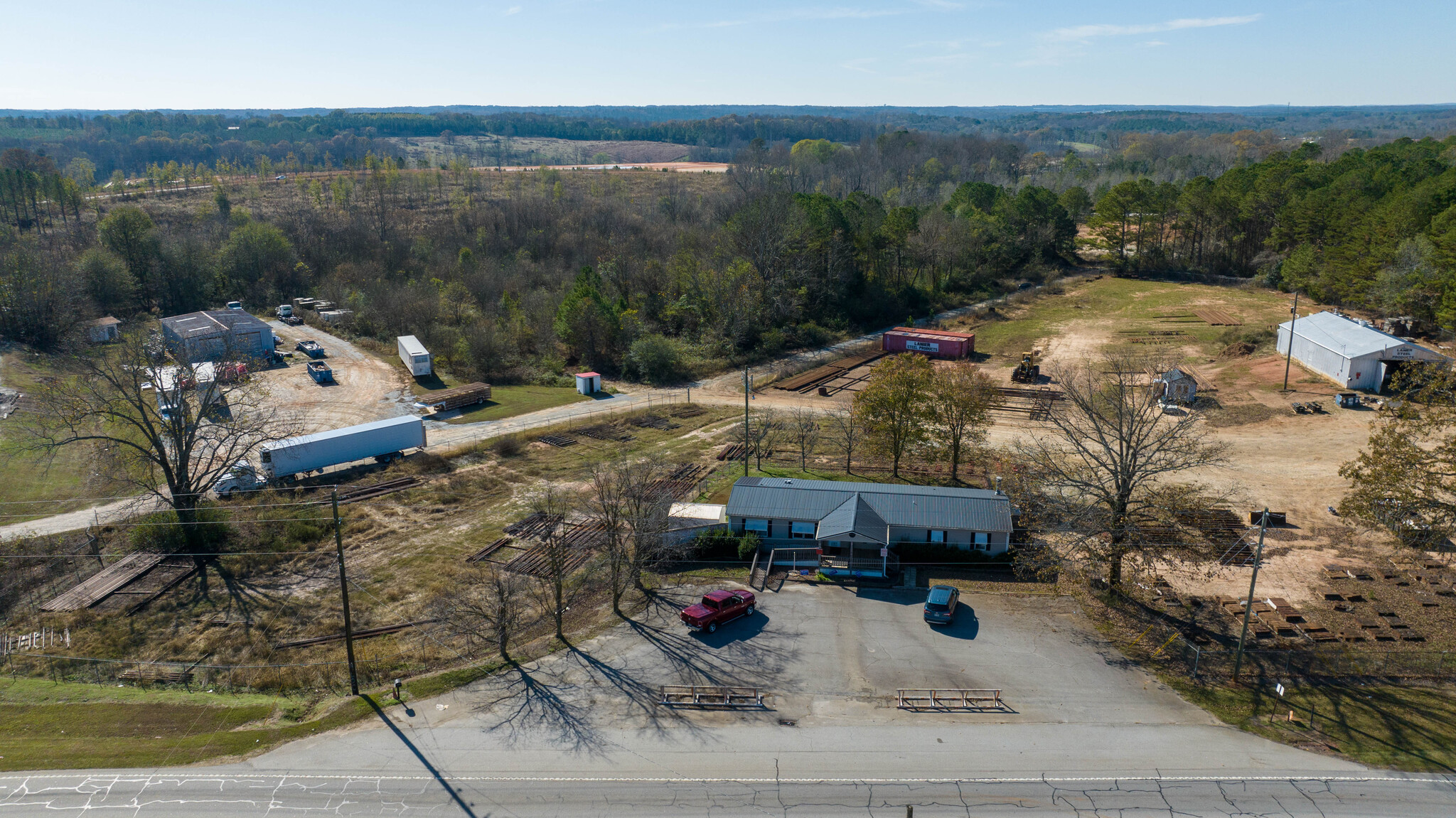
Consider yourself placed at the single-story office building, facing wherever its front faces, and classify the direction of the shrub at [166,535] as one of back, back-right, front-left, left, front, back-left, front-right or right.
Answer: right

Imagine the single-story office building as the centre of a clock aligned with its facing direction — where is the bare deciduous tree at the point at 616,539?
The bare deciduous tree is roughly at 2 o'clock from the single-story office building.

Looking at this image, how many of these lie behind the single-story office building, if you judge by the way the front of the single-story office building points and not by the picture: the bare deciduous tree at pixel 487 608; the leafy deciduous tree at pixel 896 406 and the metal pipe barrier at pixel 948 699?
1

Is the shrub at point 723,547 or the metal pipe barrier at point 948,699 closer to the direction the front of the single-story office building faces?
the metal pipe barrier

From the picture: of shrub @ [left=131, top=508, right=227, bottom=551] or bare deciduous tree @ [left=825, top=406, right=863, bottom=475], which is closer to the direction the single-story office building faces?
the shrub

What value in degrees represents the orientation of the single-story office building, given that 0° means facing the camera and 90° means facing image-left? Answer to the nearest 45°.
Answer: approximately 0°

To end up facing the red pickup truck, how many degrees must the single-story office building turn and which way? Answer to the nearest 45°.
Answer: approximately 45° to its right

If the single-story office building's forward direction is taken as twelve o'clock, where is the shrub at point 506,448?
The shrub is roughly at 4 o'clock from the single-story office building.

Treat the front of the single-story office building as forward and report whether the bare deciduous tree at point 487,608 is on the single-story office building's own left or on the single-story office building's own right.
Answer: on the single-story office building's own right

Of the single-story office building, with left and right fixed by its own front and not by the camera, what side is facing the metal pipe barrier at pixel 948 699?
front

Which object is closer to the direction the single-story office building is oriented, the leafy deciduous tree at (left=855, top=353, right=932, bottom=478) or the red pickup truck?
the red pickup truck

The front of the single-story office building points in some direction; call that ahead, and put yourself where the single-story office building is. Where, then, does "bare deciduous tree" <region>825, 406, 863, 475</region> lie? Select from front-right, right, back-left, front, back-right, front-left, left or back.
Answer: back

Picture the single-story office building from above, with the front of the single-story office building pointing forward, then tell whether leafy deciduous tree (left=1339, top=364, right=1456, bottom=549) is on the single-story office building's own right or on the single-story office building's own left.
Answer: on the single-story office building's own left
